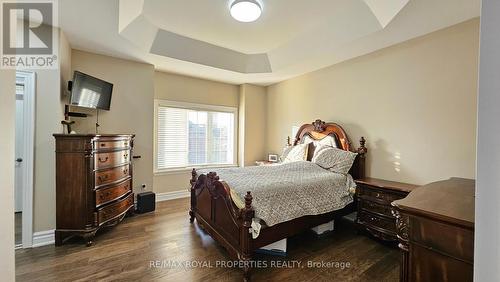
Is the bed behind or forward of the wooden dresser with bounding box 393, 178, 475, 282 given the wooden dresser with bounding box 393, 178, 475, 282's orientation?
forward

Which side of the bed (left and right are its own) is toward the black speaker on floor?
right

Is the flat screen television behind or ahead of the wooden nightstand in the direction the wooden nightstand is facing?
ahead

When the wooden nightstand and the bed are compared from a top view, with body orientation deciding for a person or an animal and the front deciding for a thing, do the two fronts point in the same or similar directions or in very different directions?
same or similar directions

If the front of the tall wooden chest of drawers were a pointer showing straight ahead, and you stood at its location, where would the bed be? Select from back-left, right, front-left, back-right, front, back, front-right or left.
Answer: front

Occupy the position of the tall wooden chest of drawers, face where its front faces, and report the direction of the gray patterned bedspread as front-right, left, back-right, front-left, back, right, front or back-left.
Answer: front

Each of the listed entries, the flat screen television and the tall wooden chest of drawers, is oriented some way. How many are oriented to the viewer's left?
0

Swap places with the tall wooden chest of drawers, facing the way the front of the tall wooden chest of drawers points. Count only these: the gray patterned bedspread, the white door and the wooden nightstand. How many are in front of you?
2

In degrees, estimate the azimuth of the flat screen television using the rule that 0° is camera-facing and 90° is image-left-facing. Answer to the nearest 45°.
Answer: approximately 315°

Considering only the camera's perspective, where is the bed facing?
facing the viewer and to the left of the viewer

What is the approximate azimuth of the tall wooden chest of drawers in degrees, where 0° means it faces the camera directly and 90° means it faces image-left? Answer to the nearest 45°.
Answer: approximately 315°

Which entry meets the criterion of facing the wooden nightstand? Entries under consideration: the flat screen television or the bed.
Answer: the flat screen television

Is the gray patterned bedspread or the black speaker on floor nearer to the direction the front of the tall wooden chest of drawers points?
the gray patterned bedspread

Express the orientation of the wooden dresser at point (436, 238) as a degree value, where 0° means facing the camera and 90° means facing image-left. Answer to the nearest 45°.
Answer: approximately 135°

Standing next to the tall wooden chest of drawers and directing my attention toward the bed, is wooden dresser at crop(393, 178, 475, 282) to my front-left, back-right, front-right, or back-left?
front-right

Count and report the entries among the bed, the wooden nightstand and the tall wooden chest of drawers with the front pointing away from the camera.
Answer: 0
